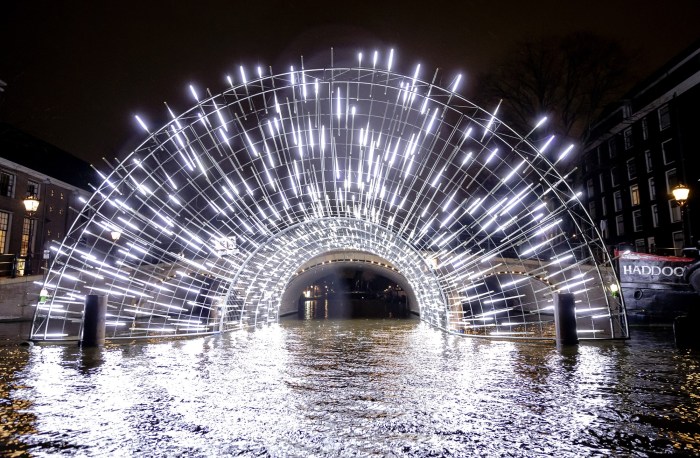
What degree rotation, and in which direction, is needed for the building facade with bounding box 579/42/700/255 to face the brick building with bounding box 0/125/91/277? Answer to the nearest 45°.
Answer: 0° — it already faces it

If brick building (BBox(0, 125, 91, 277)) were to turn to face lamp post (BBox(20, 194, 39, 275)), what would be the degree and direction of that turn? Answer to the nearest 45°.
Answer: approximately 45° to its right

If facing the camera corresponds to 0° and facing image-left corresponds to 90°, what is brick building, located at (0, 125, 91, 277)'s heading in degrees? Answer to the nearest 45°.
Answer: approximately 315°

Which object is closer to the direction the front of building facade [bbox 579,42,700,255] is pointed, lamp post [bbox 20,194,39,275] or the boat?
the lamp post

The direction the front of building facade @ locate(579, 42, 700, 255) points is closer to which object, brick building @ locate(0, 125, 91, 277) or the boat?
the brick building

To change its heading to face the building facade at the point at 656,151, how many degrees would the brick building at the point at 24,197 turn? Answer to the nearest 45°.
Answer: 0° — it already faces it

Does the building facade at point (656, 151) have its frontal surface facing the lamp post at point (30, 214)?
yes

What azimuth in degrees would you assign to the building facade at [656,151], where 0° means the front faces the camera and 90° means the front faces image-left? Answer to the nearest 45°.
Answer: approximately 45°
